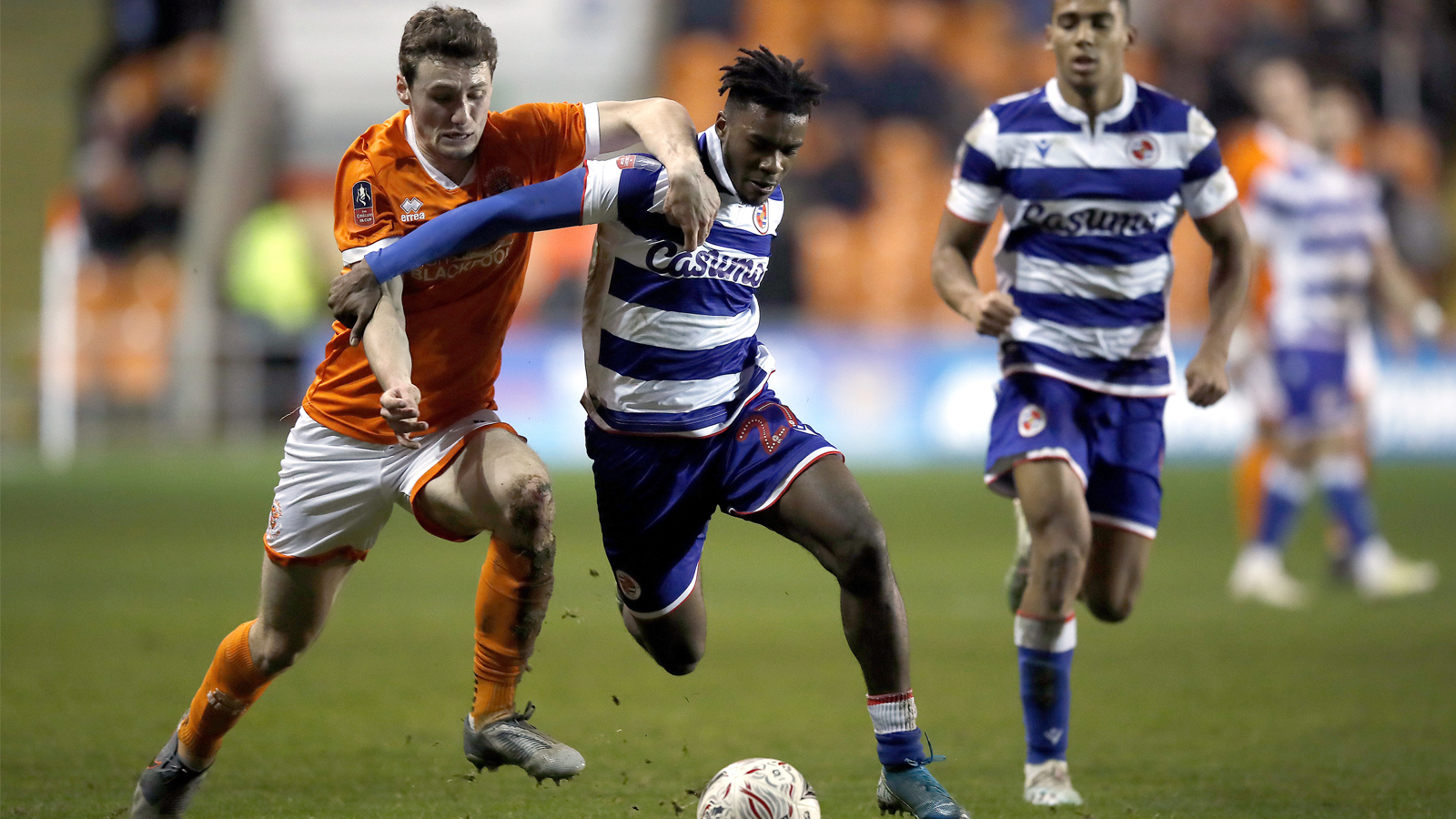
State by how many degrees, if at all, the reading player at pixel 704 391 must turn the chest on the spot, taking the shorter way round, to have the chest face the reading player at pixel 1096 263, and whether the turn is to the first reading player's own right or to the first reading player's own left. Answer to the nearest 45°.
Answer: approximately 90° to the first reading player's own left

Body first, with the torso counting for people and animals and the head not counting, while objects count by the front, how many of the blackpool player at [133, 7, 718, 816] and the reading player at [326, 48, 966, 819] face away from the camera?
0

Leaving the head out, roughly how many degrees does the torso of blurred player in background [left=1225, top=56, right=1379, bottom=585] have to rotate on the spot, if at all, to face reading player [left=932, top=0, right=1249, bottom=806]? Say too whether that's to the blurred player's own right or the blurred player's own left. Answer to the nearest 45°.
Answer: approximately 45° to the blurred player's own right

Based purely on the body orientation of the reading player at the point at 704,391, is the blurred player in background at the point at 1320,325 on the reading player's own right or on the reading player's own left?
on the reading player's own left

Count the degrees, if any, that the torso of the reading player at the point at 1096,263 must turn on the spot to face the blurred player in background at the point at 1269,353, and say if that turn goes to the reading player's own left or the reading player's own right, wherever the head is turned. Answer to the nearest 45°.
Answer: approximately 180°

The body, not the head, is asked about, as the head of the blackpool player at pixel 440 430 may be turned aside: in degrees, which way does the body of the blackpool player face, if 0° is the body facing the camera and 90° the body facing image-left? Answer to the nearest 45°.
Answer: approximately 315°

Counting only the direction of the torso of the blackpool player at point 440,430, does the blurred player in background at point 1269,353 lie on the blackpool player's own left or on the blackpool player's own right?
on the blackpool player's own left

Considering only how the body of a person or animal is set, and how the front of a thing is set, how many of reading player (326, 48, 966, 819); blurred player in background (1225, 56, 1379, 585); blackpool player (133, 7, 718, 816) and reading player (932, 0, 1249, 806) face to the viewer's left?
0

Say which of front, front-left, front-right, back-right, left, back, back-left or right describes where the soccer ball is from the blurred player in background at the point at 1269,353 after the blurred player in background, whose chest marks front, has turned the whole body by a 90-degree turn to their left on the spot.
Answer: back-right

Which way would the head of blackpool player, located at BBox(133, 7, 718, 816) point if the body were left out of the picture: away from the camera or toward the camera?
toward the camera

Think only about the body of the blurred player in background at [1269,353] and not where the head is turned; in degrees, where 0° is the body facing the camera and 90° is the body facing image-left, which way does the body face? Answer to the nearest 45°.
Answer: approximately 315°

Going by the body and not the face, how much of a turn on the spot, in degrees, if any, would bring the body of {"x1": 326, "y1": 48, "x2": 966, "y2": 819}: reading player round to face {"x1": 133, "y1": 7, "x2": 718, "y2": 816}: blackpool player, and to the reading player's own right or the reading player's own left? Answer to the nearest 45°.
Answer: approximately 135° to the reading player's own right

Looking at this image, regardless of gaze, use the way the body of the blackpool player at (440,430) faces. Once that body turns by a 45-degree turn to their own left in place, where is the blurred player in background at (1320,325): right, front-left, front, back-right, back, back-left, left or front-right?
front-left

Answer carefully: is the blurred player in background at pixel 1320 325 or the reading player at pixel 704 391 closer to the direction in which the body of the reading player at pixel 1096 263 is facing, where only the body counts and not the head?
the reading player

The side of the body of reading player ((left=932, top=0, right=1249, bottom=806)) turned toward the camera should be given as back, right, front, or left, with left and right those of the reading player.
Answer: front

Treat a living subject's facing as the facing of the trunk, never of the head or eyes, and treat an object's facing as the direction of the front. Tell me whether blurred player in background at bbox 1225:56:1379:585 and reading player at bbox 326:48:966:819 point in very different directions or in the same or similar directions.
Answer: same or similar directions
